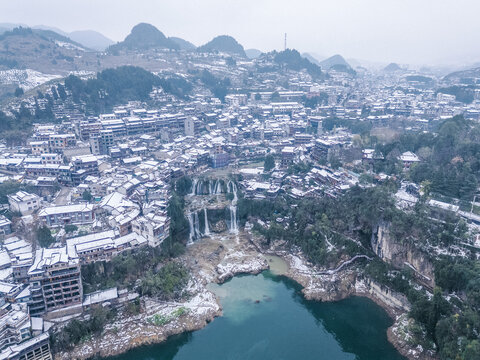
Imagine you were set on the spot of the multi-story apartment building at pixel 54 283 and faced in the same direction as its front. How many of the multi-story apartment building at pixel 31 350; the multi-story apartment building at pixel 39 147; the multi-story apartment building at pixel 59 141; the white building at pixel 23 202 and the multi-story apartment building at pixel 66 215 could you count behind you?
4

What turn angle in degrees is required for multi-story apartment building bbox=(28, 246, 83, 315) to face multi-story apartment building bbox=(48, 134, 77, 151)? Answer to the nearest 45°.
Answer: approximately 180°

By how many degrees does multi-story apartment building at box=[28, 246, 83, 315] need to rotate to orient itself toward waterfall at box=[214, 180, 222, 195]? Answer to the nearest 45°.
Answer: approximately 135° to its left

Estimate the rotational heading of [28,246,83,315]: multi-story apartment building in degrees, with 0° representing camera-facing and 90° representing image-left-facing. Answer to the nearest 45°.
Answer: approximately 0°

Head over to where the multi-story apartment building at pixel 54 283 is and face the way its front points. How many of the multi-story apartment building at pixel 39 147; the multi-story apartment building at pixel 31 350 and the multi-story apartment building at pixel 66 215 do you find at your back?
2

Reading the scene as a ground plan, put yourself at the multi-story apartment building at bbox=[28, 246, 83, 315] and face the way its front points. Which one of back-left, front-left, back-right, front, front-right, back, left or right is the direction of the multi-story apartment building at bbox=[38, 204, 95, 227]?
back

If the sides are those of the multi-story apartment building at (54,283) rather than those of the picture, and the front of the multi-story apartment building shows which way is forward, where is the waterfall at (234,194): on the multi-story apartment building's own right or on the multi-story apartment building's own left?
on the multi-story apartment building's own left

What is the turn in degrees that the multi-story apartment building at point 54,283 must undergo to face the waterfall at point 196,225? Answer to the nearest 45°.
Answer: approximately 135° to its left
